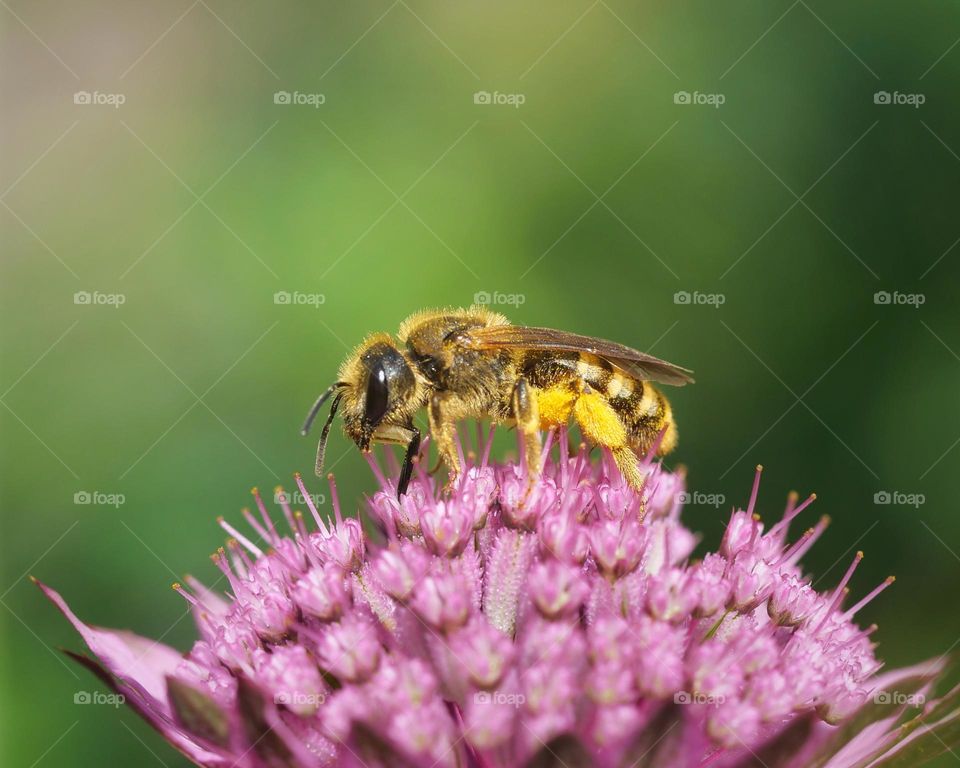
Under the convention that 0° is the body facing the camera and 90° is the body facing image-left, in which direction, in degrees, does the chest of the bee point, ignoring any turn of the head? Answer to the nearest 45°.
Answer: approximately 90°
